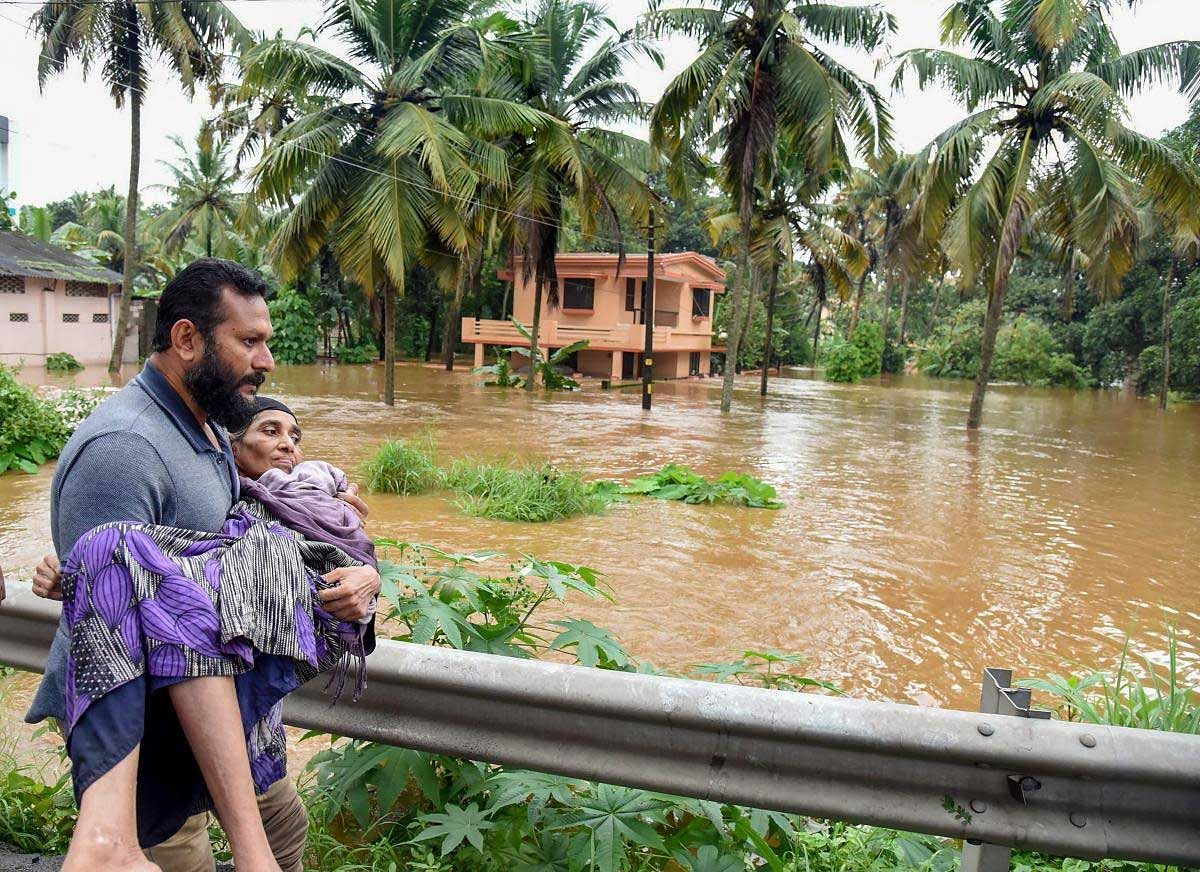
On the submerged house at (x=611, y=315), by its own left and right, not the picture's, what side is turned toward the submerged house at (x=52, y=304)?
right

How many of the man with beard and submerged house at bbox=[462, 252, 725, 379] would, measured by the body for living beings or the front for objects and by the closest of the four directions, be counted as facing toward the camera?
1

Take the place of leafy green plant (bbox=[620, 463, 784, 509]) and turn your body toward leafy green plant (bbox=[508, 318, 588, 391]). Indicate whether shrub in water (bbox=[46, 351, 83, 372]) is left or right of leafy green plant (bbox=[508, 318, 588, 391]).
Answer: left

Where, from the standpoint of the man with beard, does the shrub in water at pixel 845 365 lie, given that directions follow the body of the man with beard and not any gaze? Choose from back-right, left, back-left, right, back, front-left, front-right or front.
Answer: front-left

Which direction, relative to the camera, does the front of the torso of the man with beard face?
to the viewer's right

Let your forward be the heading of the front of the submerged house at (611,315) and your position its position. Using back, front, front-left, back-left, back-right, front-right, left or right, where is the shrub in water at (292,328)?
right

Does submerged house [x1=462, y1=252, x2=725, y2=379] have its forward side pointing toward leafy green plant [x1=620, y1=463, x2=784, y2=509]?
yes

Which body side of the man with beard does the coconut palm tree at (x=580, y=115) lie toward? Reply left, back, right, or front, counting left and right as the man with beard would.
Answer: left

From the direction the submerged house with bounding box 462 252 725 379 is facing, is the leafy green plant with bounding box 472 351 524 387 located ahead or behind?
ahead

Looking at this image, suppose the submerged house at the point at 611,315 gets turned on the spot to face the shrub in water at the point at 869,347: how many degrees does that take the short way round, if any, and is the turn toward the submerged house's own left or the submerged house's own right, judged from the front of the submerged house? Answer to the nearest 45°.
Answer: approximately 135° to the submerged house's own left

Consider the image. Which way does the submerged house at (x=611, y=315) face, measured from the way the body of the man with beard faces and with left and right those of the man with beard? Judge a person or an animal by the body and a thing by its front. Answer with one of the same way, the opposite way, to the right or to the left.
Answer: to the right

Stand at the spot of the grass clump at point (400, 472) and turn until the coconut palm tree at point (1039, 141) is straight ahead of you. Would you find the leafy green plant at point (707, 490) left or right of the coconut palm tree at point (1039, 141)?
right
